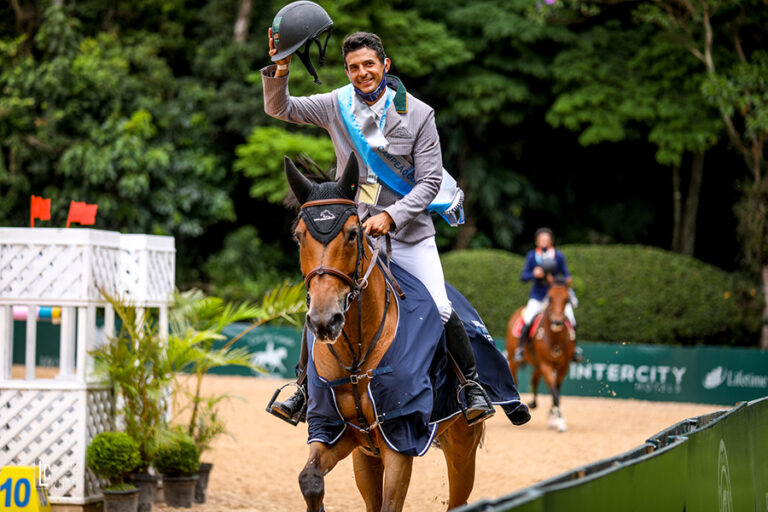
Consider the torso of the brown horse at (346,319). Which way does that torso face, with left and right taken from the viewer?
facing the viewer and to the left of the viewer

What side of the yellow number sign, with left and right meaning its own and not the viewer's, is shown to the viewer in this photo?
front

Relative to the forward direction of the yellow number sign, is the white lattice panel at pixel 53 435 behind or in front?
behind

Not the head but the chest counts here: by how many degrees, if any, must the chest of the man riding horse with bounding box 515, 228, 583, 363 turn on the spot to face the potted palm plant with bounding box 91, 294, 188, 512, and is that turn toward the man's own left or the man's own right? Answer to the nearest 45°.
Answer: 0° — they already face it

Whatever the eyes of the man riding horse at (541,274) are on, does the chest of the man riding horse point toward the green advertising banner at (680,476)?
yes

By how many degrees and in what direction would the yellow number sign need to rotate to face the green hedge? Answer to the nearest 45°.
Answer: approximately 135° to its left

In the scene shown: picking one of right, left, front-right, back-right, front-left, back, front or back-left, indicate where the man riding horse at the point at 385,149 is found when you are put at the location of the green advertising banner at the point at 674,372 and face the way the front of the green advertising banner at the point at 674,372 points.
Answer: front

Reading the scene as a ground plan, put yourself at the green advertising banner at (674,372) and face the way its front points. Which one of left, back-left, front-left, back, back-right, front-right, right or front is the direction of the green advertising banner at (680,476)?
front

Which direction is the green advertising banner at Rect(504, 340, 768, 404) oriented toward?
toward the camera

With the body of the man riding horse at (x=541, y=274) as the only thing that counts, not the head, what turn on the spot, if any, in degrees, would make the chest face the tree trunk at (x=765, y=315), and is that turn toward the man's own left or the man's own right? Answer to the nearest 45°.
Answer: approximately 135° to the man's own left

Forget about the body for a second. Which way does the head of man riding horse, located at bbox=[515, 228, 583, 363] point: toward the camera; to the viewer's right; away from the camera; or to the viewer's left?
toward the camera

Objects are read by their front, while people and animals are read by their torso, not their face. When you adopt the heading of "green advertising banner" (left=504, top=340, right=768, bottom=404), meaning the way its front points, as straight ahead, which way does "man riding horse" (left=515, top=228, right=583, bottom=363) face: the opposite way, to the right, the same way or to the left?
the same way

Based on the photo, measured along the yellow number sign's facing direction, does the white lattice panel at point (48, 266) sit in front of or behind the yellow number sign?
behind

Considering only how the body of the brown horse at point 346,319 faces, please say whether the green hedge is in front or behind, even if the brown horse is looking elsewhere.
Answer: behind
